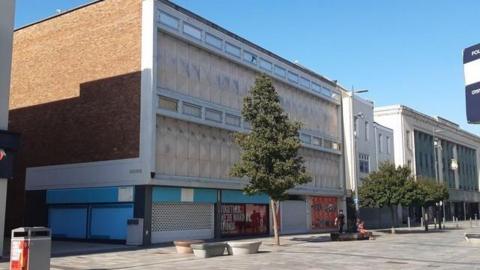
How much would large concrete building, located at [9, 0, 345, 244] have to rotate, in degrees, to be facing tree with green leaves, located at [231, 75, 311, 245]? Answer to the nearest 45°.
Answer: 0° — it already faces it

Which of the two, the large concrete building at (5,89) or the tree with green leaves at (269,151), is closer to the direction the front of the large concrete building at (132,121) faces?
the tree with green leaves

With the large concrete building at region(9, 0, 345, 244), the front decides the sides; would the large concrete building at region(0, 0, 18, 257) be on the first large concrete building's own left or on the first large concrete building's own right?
on the first large concrete building's own right

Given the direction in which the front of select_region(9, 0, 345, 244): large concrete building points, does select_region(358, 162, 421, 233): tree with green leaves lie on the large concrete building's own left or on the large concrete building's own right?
on the large concrete building's own left

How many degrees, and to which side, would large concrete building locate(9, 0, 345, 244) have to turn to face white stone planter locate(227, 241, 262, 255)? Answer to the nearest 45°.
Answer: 0° — it already faces it

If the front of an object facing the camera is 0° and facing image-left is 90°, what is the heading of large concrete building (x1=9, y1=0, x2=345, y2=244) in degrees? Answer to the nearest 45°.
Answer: approximately 315°

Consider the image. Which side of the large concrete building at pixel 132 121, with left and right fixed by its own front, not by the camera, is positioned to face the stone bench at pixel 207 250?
front

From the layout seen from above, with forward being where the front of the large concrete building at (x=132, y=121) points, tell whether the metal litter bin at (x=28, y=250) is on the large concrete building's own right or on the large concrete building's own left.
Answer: on the large concrete building's own right
